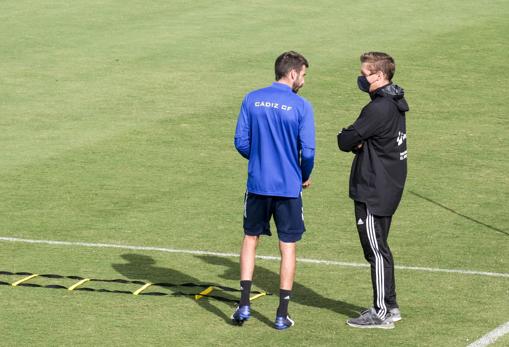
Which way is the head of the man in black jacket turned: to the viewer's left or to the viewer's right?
to the viewer's left

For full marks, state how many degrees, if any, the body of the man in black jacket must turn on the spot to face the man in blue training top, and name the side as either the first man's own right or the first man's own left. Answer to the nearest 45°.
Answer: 0° — they already face them

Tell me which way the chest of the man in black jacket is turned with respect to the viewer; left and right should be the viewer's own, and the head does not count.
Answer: facing to the left of the viewer
